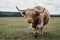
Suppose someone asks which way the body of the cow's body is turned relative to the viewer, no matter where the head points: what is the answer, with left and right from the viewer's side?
facing the viewer and to the left of the viewer
